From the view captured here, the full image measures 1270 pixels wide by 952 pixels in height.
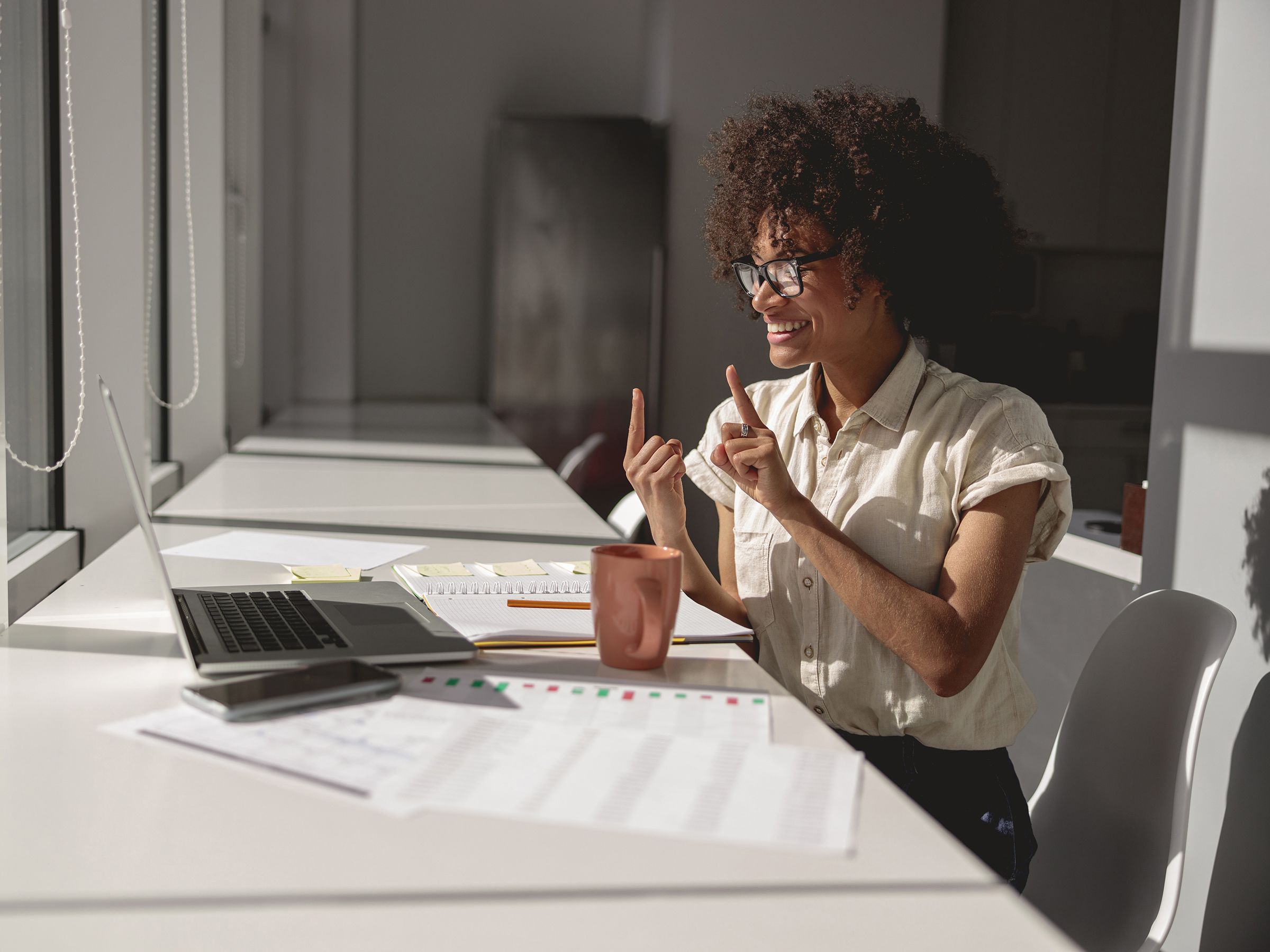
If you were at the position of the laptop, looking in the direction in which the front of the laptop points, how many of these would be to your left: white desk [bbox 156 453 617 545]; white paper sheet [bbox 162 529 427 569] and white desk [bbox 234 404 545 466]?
3

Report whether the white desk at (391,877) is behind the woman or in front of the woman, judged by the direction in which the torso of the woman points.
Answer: in front

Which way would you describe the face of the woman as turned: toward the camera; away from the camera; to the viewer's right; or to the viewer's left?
to the viewer's left

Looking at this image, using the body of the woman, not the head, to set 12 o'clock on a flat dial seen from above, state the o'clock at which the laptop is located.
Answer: The laptop is roughly at 12 o'clock from the woman.

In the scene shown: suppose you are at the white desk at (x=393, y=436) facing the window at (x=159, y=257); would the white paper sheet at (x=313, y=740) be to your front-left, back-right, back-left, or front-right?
front-left

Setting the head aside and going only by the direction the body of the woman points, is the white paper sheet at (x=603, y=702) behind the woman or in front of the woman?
in front

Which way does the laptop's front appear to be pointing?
to the viewer's right

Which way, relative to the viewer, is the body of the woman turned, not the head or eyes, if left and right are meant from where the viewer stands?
facing the viewer and to the left of the viewer

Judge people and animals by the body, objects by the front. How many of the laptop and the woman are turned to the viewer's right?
1

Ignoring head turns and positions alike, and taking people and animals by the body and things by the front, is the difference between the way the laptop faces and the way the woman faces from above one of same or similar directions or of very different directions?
very different directions
